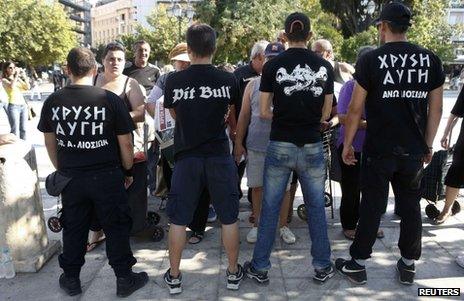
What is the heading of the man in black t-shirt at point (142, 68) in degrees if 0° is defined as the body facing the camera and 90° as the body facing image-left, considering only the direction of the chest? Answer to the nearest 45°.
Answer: approximately 0°

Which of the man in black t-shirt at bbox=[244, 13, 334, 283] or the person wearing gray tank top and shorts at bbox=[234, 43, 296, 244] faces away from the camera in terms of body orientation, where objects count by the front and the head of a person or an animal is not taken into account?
the man in black t-shirt

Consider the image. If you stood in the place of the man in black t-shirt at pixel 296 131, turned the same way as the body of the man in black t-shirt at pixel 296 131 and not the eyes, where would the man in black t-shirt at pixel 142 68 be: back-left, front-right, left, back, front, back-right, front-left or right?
front-left

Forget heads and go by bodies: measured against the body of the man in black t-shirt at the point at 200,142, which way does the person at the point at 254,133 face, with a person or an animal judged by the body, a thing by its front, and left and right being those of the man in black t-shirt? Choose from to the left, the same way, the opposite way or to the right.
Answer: the opposite way

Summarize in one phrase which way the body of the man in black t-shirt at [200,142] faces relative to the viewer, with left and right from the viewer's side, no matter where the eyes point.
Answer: facing away from the viewer

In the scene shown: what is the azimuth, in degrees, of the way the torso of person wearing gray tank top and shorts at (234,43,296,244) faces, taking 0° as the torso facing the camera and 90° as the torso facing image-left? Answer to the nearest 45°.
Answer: approximately 0°

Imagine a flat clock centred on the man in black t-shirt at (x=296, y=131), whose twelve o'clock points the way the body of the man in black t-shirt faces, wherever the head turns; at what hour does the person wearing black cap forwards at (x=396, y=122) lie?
The person wearing black cap forwards is roughly at 3 o'clock from the man in black t-shirt.

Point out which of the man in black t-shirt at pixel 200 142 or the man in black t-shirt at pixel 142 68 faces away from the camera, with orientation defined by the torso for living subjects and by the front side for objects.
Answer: the man in black t-shirt at pixel 200 142

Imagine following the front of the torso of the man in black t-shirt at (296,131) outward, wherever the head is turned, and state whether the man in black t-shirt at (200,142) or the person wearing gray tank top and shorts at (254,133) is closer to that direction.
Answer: the person wearing gray tank top and shorts

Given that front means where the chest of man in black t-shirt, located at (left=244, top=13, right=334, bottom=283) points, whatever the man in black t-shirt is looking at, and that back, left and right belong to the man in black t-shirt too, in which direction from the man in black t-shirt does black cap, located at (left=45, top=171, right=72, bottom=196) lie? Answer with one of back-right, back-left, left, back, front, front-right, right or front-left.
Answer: left

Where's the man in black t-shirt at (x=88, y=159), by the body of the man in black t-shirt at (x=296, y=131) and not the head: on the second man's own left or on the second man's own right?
on the second man's own left

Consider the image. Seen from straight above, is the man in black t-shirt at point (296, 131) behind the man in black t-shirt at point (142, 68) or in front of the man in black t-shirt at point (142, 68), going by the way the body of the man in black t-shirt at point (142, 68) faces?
in front

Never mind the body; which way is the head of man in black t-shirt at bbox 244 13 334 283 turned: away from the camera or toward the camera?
away from the camera

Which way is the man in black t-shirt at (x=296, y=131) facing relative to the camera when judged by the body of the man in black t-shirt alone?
away from the camera

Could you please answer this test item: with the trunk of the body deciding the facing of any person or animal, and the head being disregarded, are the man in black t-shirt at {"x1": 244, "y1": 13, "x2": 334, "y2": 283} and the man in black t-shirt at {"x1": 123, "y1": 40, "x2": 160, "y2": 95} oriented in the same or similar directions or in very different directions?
very different directions

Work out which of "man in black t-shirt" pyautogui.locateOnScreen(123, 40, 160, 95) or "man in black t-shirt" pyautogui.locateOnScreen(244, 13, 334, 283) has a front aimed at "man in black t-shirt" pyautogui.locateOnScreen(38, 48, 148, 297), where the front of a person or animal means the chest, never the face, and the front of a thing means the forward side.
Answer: "man in black t-shirt" pyautogui.locateOnScreen(123, 40, 160, 95)

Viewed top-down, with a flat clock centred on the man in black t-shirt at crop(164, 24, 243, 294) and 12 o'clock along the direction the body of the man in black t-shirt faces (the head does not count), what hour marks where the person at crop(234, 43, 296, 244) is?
The person is roughly at 1 o'clock from the man in black t-shirt.
